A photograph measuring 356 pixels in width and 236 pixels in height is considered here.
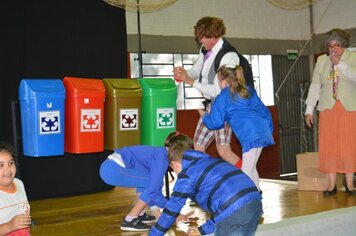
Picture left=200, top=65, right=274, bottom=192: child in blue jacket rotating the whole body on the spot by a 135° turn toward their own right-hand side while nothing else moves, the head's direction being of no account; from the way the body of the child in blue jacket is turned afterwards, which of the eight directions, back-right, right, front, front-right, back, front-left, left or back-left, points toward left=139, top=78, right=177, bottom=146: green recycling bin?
back-left

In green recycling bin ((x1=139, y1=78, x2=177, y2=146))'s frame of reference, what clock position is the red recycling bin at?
The red recycling bin is roughly at 4 o'clock from the green recycling bin.

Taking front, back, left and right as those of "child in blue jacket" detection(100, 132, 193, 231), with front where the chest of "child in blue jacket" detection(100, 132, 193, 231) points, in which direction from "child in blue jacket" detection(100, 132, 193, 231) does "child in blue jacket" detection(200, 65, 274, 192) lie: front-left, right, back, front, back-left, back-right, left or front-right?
front

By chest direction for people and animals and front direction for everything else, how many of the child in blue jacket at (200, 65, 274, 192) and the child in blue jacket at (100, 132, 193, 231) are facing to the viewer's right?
1

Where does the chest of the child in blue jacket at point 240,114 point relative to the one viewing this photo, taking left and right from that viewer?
facing away from the viewer and to the left of the viewer

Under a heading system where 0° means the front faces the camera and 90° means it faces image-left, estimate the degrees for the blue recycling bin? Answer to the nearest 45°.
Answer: approximately 315°

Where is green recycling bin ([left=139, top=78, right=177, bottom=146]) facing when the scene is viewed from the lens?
facing the viewer and to the right of the viewer

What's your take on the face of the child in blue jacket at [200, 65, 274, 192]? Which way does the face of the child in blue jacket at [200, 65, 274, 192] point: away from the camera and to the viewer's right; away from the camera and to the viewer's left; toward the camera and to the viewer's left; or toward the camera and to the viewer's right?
away from the camera and to the viewer's left

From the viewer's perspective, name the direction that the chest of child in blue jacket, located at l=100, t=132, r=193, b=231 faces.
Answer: to the viewer's right

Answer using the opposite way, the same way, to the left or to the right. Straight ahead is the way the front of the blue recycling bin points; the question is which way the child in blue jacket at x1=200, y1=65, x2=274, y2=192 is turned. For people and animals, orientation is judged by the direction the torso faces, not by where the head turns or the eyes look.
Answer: the opposite way

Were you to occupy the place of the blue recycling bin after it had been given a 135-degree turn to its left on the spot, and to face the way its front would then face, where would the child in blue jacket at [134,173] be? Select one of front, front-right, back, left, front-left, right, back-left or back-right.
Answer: back-right

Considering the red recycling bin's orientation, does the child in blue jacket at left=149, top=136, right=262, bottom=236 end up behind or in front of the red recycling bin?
in front

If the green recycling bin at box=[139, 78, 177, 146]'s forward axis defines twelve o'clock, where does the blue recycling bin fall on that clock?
The blue recycling bin is roughly at 4 o'clock from the green recycling bin.

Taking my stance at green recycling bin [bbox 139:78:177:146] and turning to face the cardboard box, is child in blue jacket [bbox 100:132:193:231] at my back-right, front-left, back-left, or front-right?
back-right

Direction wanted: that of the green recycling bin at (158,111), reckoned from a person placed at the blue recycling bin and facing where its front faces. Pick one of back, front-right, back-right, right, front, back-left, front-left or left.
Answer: front-left
